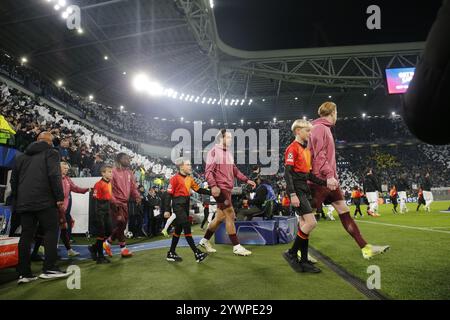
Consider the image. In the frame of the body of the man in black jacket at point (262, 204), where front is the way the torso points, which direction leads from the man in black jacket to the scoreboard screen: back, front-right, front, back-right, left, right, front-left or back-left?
back-right

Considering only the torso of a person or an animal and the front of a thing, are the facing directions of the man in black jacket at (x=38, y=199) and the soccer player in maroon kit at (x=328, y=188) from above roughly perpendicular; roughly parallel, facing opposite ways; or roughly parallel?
roughly perpendicular

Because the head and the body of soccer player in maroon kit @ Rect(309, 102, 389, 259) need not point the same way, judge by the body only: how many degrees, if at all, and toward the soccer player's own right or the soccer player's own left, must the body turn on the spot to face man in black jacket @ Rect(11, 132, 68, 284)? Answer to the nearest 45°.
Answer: approximately 135° to the soccer player's own right

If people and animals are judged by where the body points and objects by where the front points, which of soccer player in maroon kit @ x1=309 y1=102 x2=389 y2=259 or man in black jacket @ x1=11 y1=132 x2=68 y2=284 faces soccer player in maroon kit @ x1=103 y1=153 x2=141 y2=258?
the man in black jacket

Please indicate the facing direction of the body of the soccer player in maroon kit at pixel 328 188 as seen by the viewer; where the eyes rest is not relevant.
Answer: to the viewer's right

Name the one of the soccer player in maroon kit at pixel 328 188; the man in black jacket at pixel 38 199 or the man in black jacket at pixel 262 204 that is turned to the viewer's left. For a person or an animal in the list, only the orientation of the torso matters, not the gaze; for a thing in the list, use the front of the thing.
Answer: the man in black jacket at pixel 262 204

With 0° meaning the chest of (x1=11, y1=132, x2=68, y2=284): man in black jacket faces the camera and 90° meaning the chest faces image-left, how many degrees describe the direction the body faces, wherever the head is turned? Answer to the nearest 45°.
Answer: approximately 225°

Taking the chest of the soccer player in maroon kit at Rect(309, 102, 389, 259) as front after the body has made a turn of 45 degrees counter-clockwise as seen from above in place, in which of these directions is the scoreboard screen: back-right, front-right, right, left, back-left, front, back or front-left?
front-left

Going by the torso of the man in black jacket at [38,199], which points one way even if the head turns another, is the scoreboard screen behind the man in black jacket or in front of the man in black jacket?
in front

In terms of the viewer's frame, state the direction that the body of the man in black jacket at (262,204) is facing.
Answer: to the viewer's left
